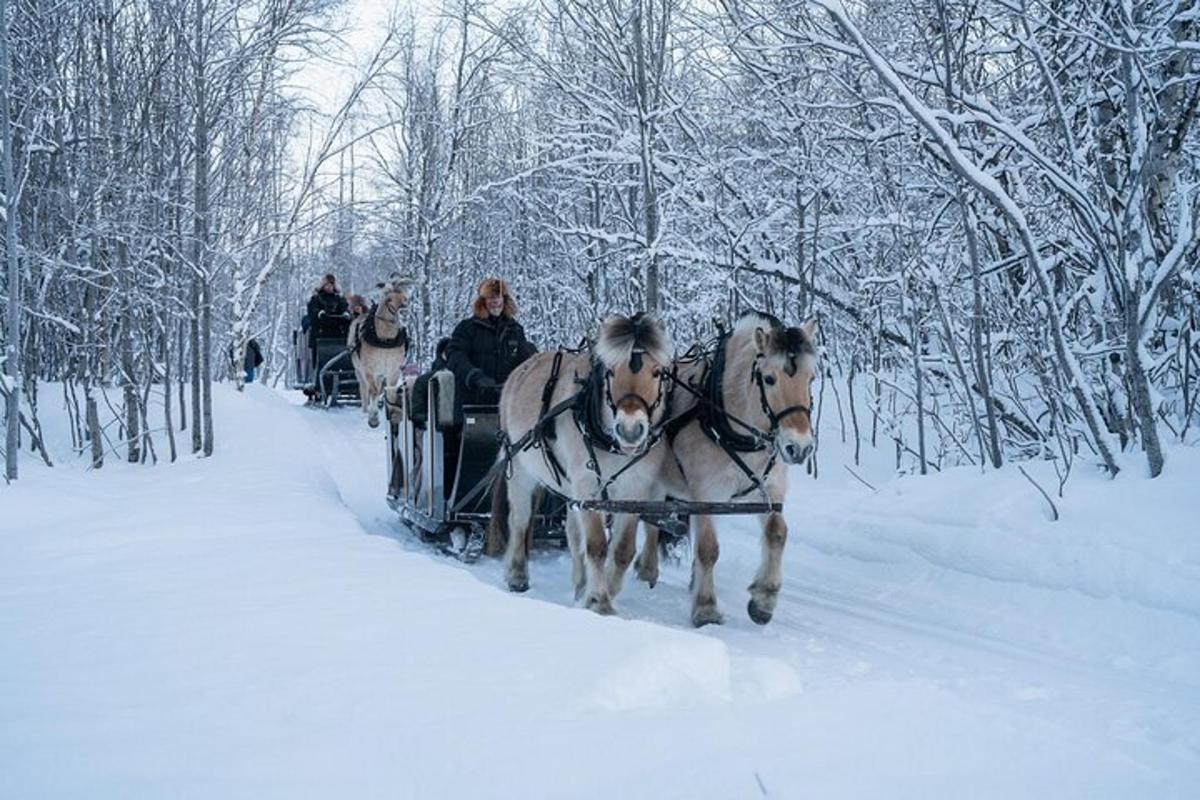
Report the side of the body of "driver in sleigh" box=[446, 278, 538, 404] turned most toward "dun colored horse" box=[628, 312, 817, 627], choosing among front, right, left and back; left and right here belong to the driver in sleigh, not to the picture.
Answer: front

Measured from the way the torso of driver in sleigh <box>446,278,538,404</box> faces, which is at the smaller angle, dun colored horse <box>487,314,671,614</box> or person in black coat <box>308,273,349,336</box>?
the dun colored horse

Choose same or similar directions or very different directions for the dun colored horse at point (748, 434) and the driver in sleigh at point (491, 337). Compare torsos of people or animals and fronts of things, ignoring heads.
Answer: same or similar directions

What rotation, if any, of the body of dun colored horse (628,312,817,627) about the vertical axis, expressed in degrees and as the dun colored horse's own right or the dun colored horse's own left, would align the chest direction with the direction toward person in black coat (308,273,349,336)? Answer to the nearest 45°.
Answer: approximately 180°

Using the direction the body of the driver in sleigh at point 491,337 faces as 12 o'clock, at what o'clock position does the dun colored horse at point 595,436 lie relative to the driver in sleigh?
The dun colored horse is roughly at 1 o'clock from the driver in sleigh.

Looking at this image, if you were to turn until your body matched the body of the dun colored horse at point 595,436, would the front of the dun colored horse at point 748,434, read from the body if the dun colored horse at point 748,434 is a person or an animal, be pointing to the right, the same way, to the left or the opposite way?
the same way

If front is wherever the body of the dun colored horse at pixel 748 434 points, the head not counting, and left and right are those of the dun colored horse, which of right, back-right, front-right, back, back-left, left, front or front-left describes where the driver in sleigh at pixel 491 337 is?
back

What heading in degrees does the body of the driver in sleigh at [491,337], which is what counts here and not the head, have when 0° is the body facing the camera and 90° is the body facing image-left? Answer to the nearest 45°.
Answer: approximately 315°

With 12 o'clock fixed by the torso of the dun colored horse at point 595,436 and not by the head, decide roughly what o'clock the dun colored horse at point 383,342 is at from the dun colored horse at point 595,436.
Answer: the dun colored horse at point 383,342 is roughly at 7 o'clock from the dun colored horse at point 595,436.

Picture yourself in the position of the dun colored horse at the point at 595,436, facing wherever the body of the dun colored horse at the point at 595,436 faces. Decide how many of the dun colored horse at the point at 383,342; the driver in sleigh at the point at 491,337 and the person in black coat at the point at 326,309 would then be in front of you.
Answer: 0

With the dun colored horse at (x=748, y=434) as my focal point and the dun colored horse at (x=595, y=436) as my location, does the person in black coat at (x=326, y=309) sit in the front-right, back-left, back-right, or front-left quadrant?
back-left

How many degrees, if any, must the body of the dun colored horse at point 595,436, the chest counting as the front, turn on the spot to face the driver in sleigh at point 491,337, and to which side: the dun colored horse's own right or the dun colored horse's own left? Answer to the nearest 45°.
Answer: approximately 135° to the dun colored horse's own left

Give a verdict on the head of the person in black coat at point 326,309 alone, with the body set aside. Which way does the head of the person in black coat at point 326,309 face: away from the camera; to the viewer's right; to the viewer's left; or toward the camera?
toward the camera

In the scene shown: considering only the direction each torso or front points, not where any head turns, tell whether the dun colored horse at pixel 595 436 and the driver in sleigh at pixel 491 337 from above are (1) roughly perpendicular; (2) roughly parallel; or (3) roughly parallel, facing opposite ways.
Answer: roughly parallel

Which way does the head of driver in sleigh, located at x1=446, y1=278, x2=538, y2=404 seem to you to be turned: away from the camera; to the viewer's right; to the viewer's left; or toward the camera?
toward the camera
